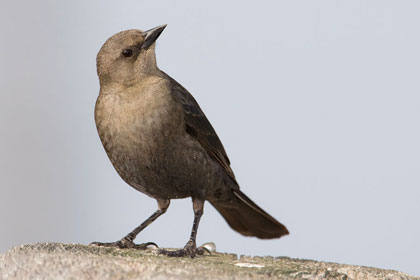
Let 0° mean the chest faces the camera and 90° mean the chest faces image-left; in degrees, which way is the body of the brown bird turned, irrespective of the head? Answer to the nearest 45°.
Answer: approximately 45°
